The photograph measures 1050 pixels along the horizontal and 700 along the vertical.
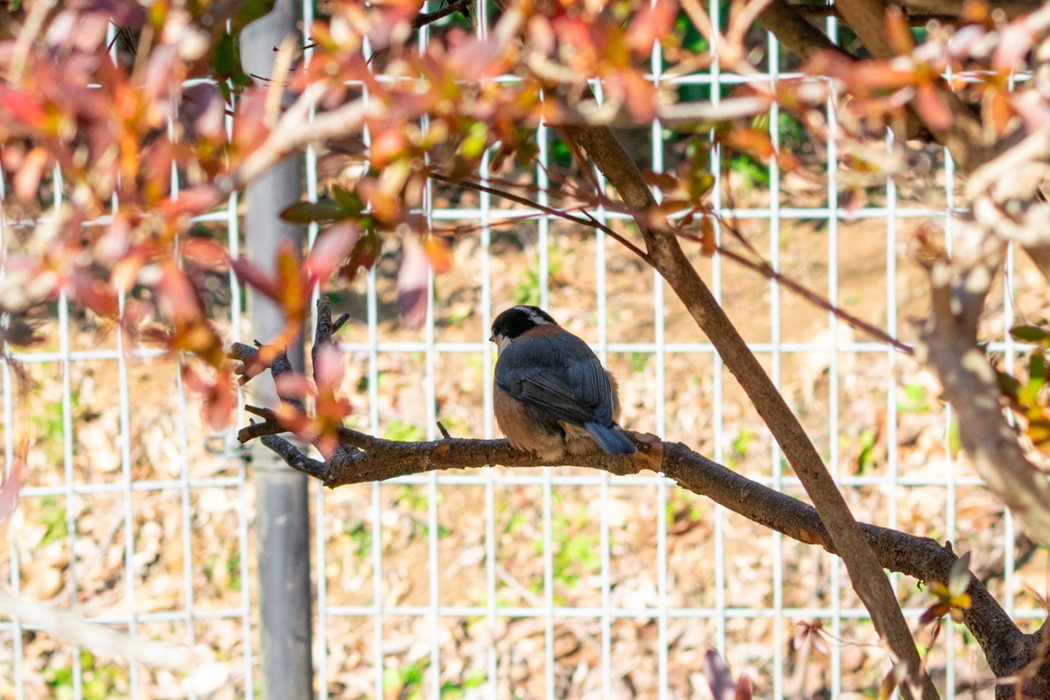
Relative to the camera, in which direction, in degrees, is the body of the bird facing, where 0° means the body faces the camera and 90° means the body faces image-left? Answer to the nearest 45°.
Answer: approximately 135°

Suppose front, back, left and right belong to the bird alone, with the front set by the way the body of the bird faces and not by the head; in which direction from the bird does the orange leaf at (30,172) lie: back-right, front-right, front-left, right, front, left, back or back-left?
back-left

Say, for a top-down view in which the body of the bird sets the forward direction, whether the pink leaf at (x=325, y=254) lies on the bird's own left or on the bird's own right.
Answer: on the bird's own left

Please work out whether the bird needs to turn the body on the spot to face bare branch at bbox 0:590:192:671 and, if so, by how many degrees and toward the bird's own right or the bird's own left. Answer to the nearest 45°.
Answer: approximately 135° to the bird's own left

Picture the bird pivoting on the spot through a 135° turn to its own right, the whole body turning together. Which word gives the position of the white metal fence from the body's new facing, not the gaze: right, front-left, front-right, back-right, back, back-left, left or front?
left

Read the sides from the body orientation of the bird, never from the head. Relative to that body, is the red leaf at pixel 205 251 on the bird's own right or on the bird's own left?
on the bird's own left
